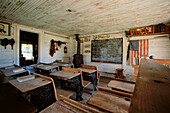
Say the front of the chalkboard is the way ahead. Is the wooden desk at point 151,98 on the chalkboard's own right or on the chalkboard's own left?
on the chalkboard's own left

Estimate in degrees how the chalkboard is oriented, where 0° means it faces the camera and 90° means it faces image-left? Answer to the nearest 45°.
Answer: approximately 45°

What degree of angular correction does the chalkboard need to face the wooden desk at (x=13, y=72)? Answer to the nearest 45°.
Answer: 0° — it already faces it

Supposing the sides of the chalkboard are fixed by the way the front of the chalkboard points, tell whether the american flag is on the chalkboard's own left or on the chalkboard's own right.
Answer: on the chalkboard's own left

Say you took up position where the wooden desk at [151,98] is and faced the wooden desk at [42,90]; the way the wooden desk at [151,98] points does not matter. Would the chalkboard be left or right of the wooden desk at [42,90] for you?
right

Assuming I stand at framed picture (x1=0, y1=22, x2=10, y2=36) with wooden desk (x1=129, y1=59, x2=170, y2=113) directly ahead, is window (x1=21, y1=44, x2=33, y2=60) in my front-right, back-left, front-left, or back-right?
back-left

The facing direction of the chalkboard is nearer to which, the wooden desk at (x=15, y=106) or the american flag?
the wooden desk
